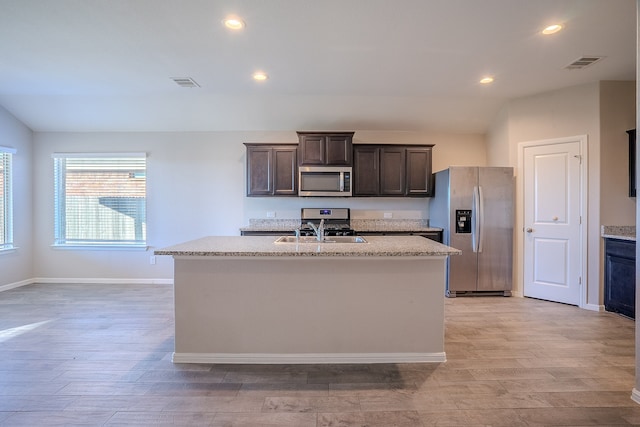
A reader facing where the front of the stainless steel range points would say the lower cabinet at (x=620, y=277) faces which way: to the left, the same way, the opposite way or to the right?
to the right

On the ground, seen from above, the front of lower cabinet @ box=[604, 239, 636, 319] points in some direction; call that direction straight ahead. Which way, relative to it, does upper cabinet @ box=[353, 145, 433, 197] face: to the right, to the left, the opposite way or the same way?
to the left

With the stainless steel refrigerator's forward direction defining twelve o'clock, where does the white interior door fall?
The white interior door is roughly at 10 o'clock from the stainless steel refrigerator.

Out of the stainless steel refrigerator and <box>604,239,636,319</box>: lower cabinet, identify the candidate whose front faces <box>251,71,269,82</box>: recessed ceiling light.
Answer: the lower cabinet

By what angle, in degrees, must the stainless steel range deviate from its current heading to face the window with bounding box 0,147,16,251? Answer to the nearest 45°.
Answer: approximately 90° to its right

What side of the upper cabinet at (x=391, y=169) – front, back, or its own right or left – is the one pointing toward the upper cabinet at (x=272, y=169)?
right

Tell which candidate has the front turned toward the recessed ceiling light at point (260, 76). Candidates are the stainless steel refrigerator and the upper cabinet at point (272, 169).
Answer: the upper cabinet

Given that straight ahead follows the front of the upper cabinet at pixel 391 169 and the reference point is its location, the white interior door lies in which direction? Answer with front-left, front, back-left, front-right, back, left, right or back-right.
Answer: left
